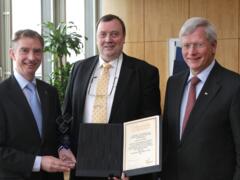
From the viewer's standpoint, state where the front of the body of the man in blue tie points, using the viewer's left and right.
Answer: facing the viewer and to the right of the viewer

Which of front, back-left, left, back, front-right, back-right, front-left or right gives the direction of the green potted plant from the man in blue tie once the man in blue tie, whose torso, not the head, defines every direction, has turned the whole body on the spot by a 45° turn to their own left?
left
